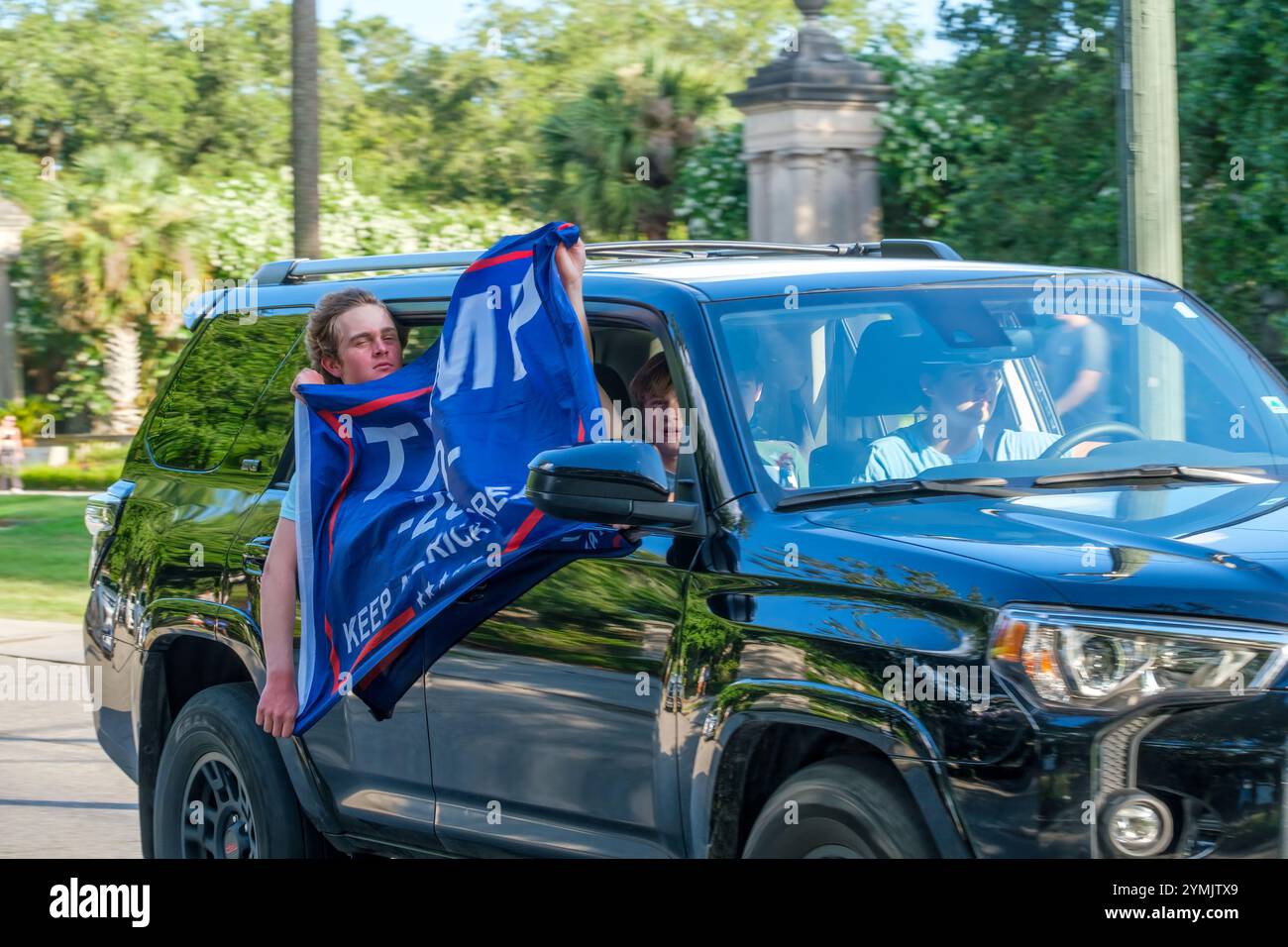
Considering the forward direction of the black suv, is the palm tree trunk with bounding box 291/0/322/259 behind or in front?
behind

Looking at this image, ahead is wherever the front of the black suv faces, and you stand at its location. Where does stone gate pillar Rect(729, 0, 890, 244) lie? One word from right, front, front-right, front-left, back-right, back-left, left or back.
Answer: back-left

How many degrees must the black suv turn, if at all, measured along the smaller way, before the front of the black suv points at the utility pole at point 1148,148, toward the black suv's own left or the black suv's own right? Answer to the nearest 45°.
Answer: approximately 90° to the black suv's own left

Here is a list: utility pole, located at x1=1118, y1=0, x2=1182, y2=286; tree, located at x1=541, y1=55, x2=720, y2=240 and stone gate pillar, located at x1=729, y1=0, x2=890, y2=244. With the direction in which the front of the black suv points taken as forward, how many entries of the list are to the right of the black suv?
0

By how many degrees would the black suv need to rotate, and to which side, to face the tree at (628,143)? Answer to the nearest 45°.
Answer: approximately 135° to its left

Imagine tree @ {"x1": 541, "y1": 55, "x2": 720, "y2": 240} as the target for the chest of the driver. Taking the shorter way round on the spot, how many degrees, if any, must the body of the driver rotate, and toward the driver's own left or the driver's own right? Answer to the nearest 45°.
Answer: approximately 135° to the driver's own left

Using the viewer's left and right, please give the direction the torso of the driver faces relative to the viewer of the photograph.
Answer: facing the viewer and to the right of the viewer

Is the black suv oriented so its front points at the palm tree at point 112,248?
no

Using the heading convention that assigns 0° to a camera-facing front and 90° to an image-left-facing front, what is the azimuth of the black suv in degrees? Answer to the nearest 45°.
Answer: approximately 315°

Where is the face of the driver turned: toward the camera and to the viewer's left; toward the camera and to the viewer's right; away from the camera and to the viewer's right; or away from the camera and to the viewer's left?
toward the camera and to the viewer's right

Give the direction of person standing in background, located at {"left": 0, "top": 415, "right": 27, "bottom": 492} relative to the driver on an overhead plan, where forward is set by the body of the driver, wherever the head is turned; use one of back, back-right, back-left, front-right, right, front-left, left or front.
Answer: back

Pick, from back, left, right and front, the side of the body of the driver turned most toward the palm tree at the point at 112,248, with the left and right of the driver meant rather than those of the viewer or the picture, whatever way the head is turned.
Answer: back

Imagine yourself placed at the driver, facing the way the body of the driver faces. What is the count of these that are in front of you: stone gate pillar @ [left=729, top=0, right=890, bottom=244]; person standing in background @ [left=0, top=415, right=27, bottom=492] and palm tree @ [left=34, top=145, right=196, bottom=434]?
0
